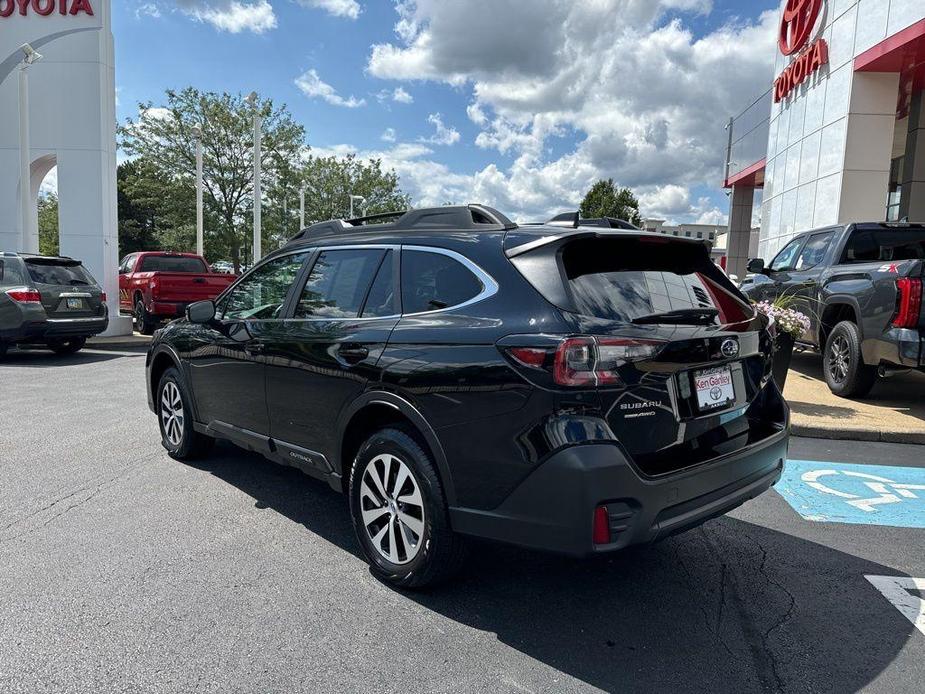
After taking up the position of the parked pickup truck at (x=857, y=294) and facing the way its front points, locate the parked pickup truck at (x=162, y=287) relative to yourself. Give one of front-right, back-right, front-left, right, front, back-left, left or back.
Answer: front-left

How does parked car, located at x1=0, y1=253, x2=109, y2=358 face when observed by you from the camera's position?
facing away from the viewer and to the left of the viewer

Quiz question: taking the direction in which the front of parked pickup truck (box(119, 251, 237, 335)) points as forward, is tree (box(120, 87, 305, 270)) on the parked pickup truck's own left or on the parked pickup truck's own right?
on the parked pickup truck's own right

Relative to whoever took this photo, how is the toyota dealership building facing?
facing the viewer and to the left of the viewer

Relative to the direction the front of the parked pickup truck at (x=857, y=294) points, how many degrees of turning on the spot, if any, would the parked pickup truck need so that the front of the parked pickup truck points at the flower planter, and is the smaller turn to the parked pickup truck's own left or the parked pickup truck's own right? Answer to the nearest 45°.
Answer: approximately 90° to the parked pickup truck's own left

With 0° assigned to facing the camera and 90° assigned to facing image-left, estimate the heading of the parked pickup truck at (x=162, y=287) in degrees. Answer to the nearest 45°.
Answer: approximately 135°

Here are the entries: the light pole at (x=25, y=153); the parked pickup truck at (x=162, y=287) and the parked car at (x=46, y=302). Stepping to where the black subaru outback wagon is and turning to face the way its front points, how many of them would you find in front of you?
3

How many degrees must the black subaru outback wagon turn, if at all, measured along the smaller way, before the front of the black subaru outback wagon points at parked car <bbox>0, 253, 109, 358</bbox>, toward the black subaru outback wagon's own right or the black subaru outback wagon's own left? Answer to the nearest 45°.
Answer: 0° — it already faces it

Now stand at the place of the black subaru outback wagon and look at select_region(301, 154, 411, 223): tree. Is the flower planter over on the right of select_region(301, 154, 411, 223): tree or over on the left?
right

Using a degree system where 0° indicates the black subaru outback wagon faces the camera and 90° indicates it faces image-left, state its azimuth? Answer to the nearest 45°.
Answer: approximately 135°

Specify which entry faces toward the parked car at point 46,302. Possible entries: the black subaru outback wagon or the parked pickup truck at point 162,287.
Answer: the black subaru outback wagon
